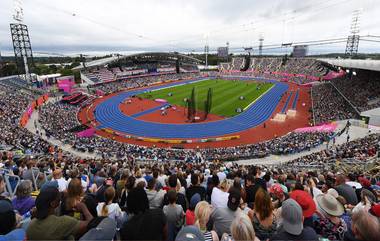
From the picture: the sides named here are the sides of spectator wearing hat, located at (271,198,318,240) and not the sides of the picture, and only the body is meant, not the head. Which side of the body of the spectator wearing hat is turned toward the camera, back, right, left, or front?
back

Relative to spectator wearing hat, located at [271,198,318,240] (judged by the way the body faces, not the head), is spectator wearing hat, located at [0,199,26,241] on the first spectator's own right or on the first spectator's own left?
on the first spectator's own left

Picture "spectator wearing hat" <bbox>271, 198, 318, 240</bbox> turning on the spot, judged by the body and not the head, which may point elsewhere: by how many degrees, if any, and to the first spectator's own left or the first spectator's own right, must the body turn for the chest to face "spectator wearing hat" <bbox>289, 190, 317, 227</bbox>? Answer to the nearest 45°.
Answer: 0° — they already face them

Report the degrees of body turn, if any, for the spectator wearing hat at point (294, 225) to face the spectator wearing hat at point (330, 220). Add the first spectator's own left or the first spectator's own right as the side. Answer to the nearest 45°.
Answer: approximately 45° to the first spectator's own right

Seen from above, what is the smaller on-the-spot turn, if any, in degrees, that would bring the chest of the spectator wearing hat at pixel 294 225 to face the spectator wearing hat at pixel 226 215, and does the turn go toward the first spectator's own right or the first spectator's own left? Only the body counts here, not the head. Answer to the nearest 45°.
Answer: approximately 90° to the first spectator's own left
